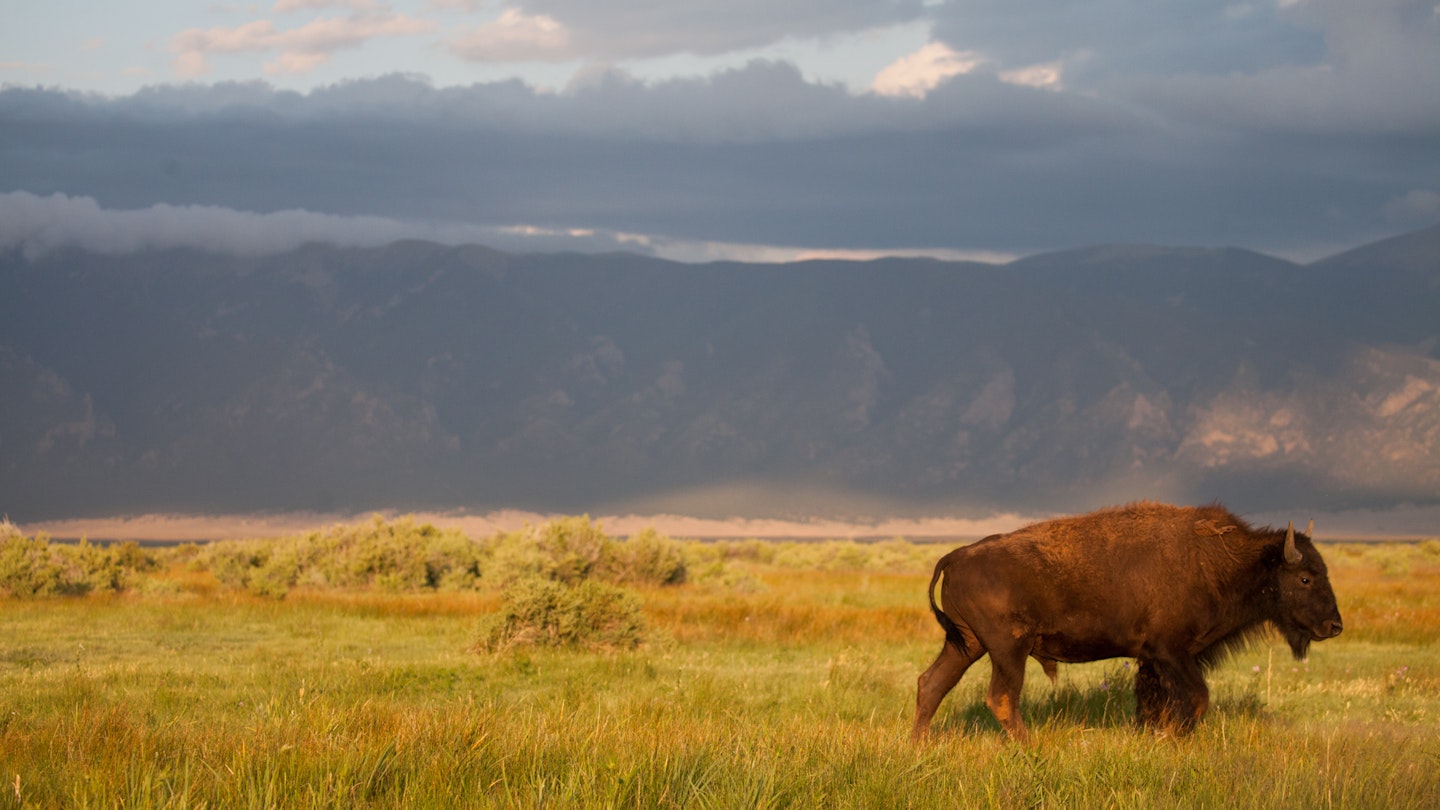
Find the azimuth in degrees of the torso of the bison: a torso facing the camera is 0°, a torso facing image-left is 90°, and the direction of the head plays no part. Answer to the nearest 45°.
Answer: approximately 270°

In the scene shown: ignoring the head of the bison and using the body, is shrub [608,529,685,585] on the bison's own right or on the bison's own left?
on the bison's own left

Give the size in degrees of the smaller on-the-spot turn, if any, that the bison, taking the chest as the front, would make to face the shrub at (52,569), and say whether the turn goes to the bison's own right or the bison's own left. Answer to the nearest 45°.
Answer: approximately 135° to the bison's own left

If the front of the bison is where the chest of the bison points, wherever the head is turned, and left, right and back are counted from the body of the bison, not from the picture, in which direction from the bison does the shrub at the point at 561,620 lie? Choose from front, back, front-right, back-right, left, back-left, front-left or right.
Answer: back-left

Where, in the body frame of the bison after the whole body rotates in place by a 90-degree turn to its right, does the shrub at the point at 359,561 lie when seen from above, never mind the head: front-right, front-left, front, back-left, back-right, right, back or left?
back-right

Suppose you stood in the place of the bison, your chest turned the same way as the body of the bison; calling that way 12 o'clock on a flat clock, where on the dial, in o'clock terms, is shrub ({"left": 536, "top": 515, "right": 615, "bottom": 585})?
The shrub is roughly at 8 o'clock from the bison.
